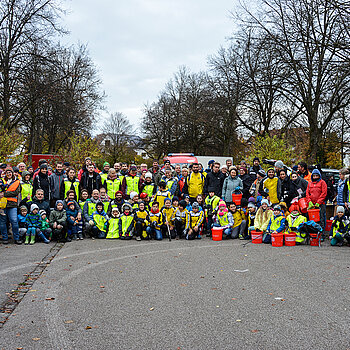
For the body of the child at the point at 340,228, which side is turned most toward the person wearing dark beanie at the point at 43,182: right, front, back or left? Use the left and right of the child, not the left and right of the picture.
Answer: right

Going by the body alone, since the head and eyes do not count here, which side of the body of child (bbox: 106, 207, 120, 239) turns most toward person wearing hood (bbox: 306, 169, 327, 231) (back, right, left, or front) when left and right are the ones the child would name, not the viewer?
left

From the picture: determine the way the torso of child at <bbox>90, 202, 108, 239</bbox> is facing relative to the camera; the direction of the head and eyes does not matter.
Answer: toward the camera

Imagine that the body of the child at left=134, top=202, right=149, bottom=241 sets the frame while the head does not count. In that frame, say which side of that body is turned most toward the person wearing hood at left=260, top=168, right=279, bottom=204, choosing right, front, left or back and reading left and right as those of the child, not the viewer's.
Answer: left

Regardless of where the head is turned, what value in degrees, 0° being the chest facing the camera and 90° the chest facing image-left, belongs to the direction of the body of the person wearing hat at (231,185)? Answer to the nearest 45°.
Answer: approximately 0°

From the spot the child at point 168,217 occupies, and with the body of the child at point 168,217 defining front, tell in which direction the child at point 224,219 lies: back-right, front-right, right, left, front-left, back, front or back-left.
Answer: left

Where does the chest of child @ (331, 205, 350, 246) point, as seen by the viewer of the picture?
toward the camera

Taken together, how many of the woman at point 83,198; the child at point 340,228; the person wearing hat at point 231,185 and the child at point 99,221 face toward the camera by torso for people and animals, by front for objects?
4

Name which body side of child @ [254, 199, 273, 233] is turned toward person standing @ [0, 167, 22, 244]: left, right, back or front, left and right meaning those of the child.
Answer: right

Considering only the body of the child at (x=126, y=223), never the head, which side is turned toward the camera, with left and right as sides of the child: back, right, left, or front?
front

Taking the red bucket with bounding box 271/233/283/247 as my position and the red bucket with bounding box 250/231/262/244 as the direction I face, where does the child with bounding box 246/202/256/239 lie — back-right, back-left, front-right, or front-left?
front-right

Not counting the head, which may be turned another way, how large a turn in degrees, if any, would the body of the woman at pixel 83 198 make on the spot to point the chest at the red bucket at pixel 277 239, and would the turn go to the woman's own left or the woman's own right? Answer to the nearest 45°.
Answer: approximately 45° to the woman's own left

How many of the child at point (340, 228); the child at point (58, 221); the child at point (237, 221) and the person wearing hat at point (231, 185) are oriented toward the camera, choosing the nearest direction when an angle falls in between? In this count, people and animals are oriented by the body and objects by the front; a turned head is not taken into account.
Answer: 4

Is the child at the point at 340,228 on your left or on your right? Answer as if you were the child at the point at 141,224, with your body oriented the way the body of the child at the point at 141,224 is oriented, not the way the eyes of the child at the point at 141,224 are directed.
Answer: on your left
